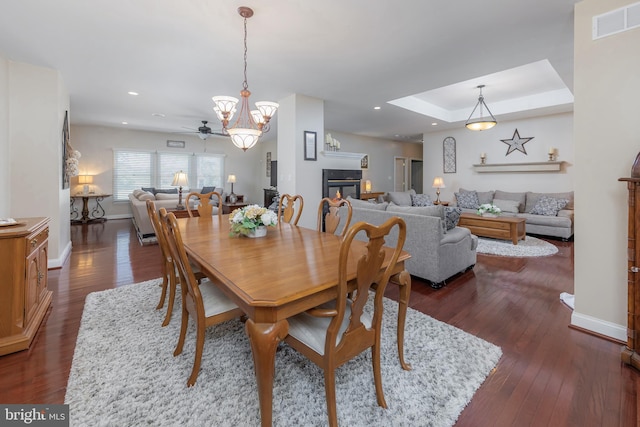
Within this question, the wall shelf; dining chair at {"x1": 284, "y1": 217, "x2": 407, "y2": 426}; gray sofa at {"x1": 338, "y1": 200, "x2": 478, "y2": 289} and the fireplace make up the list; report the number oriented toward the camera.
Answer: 2

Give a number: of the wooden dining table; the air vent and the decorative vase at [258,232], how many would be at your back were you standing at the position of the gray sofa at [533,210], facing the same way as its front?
0

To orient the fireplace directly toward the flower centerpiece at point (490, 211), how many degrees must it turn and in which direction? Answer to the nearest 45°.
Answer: approximately 90° to its left

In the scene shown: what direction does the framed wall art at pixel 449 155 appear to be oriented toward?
toward the camera

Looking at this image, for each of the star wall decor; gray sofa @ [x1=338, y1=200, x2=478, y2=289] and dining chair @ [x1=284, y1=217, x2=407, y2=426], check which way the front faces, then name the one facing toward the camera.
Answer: the star wall decor

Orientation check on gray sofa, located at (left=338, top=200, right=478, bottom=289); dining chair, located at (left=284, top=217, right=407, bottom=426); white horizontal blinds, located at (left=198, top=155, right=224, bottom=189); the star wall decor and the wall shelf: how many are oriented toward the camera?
3

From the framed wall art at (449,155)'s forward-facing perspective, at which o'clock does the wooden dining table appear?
The wooden dining table is roughly at 12 o'clock from the framed wall art.

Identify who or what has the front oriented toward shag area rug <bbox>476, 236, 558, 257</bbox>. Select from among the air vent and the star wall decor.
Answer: the star wall decor

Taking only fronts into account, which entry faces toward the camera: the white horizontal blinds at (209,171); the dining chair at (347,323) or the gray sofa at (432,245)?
the white horizontal blinds

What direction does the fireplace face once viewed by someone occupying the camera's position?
facing the viewer

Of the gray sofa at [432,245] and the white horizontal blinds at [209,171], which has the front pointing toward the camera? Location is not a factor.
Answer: the white horizontal blinds

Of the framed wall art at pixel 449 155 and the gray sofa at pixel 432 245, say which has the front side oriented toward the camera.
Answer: the framed wall art

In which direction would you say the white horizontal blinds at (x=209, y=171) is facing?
toward the camera
